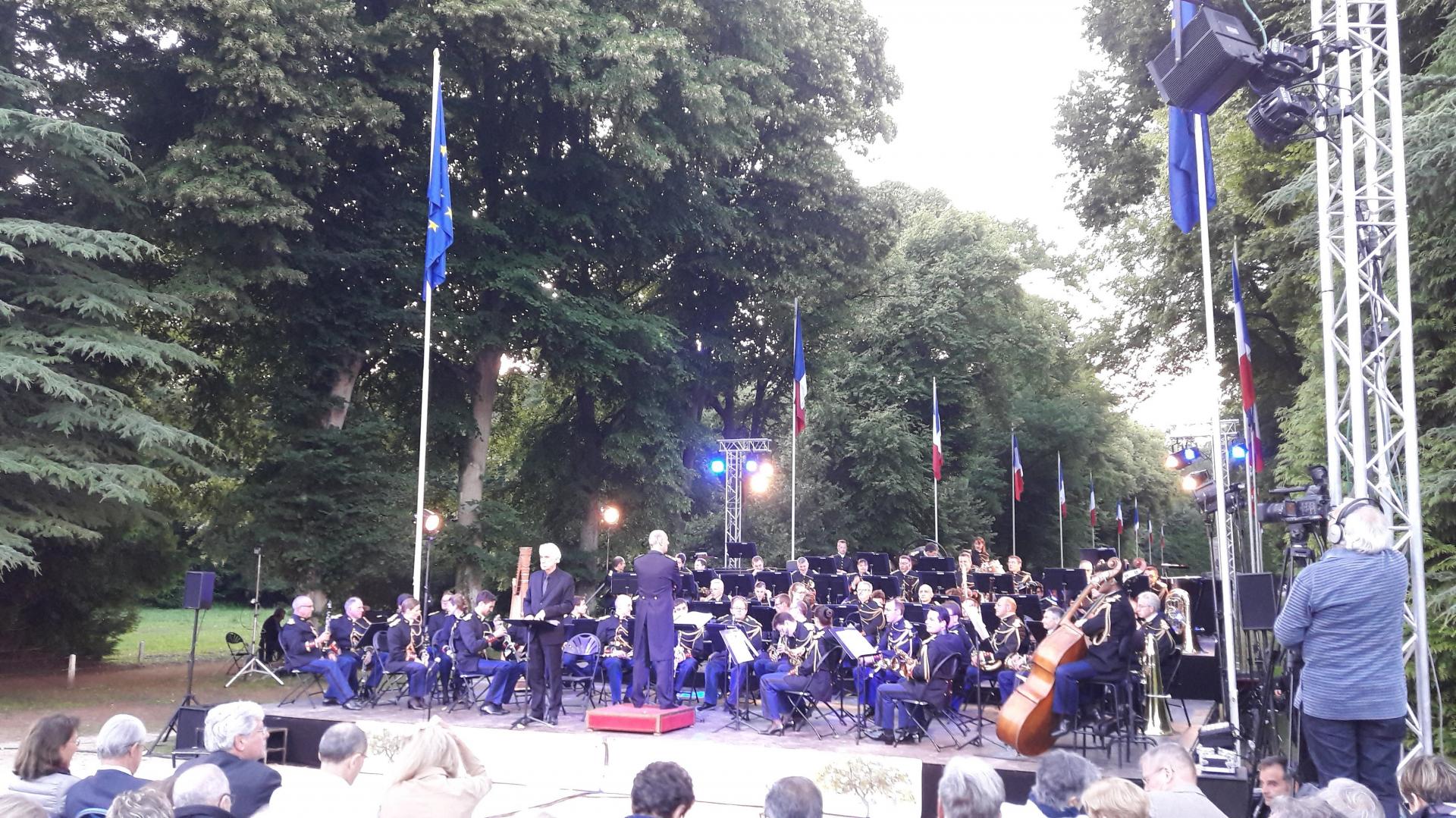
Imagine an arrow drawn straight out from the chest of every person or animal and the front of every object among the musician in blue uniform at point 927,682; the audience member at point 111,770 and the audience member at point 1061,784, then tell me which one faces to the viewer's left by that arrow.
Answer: the musician in blue uniform

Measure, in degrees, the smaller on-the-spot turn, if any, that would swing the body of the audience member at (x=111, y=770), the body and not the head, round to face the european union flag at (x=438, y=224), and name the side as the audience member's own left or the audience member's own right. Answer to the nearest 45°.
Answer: approximately 45° to the audience member's own left

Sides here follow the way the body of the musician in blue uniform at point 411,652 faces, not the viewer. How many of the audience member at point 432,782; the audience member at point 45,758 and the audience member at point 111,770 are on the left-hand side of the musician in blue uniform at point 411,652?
0

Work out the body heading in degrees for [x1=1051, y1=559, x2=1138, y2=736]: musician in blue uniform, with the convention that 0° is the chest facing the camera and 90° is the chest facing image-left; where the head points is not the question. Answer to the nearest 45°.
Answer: approximately 90°

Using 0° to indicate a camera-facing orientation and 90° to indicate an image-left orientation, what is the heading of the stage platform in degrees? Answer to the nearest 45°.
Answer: approximately 0°

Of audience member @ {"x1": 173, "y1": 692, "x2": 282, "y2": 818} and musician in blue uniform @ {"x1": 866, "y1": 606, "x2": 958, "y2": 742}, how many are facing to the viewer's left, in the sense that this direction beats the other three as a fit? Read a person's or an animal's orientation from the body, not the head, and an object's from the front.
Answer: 1

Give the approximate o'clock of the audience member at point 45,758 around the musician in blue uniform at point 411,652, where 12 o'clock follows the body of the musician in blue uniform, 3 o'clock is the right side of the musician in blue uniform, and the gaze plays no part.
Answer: The audience member is roughly at 2 o'clock from the musician in blue uniform.

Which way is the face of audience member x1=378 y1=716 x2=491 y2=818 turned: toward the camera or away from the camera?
away from the camera

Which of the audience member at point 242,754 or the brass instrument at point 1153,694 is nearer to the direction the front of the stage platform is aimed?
the audience member

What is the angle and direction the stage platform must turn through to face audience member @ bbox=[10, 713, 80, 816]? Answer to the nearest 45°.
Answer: approximately 45° to its right

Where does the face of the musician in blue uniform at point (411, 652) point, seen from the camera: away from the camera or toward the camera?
toward the camera

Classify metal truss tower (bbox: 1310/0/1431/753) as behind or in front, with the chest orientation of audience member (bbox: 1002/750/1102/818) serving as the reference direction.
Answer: in front
